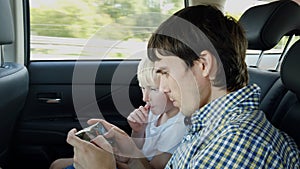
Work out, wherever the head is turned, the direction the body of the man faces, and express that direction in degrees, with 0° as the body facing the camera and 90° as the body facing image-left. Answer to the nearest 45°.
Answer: approximately 90°

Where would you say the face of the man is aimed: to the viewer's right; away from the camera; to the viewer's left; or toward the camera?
to the viewer's left
